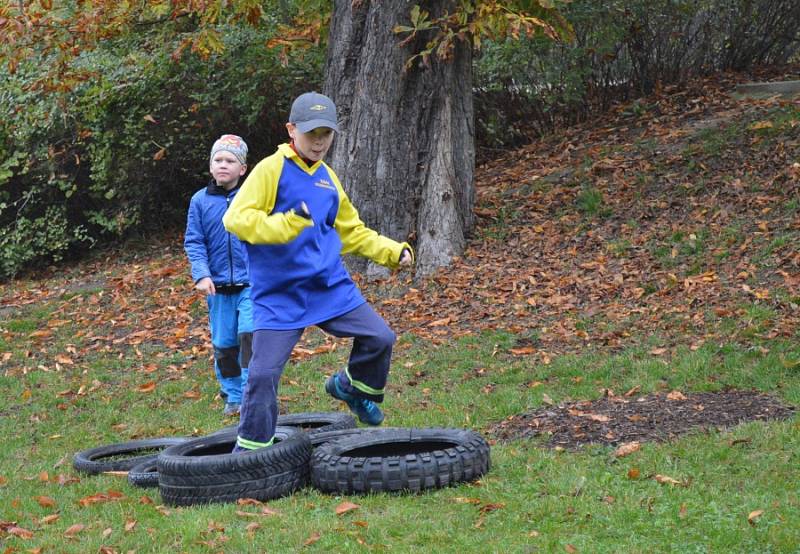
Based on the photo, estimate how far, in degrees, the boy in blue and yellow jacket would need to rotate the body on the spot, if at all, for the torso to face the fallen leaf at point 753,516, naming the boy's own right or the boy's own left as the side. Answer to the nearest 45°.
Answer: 0° — they already face it

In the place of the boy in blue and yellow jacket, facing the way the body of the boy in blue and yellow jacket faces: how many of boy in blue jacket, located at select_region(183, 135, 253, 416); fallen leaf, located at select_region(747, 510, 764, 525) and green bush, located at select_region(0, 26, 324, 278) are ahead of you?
1

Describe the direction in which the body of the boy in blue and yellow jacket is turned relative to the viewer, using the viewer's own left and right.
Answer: facing the viewer and to the right of the viewer

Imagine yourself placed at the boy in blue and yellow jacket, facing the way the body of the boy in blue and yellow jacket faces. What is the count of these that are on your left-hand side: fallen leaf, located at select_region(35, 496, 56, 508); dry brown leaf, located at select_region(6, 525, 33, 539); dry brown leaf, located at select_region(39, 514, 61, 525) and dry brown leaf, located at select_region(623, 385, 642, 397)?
1

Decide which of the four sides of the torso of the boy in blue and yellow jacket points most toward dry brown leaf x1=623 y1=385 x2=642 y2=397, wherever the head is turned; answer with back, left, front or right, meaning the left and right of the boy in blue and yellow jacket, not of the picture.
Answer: left

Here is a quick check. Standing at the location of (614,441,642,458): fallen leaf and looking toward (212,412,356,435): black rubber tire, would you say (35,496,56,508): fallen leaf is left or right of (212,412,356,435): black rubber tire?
left

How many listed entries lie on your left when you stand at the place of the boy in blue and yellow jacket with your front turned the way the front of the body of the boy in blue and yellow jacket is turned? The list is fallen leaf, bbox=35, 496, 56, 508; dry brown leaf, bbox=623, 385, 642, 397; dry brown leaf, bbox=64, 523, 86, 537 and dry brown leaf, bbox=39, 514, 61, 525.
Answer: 1

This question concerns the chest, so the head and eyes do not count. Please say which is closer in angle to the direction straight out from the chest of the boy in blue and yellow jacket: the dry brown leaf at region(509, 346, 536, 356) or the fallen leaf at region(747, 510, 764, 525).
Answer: the fallen leaf

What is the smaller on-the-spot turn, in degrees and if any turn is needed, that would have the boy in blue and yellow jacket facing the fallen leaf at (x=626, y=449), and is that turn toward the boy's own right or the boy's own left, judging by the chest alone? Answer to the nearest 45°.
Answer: approximately 45° to the boy's own left

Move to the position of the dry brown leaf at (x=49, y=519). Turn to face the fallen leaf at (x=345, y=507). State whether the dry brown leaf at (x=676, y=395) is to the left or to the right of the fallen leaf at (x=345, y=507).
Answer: left

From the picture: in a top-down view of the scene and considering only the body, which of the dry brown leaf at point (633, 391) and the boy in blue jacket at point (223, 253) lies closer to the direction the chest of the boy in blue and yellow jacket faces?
the dry brown leaf
